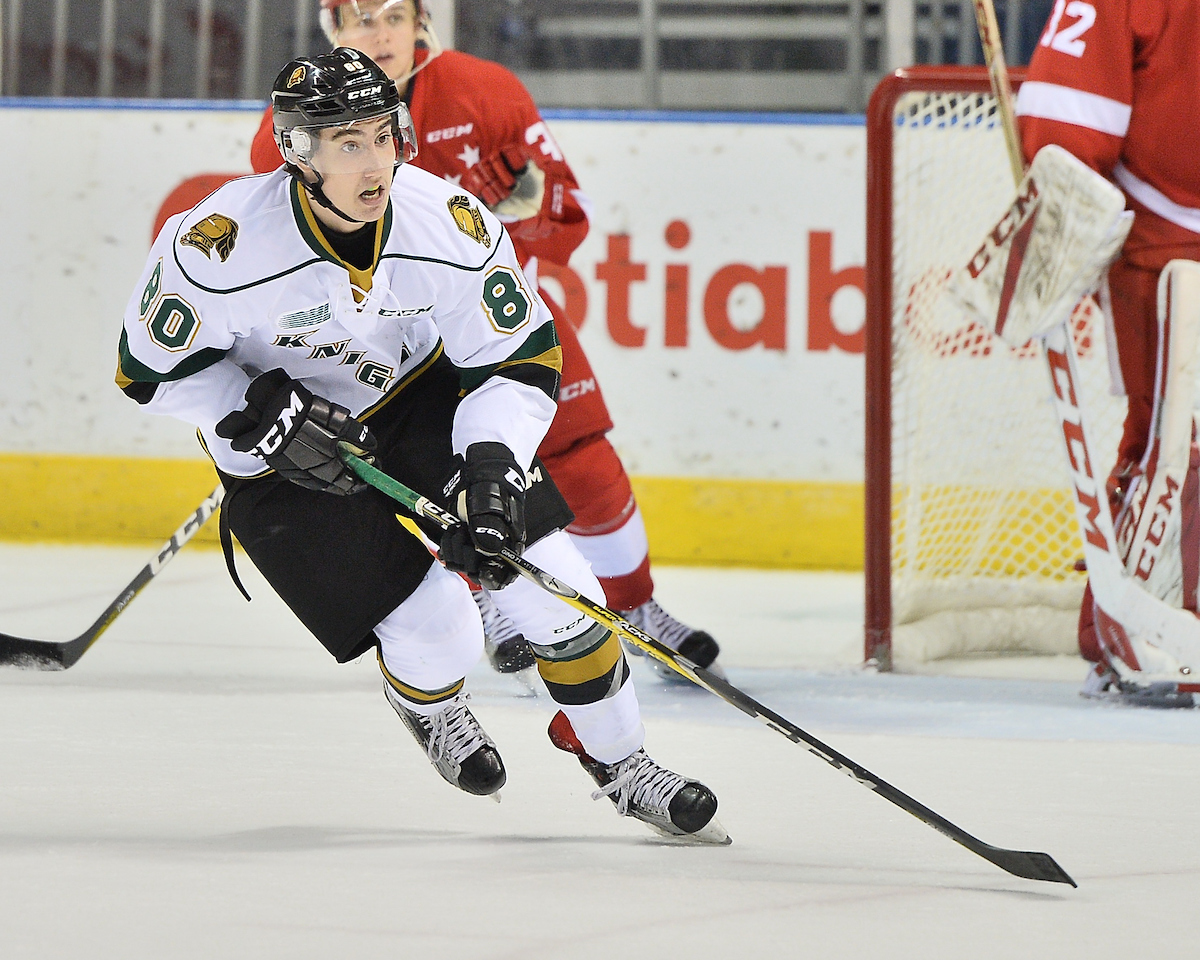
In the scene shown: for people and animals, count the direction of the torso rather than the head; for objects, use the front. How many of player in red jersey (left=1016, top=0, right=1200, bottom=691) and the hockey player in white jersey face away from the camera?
0

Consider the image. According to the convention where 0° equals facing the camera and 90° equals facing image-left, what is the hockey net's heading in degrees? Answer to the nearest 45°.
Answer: approximately 0°

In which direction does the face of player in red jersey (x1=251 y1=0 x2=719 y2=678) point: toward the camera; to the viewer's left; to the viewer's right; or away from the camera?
toward the camera

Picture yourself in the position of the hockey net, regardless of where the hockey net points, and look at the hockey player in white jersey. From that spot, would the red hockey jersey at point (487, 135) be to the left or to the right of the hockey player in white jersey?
right
